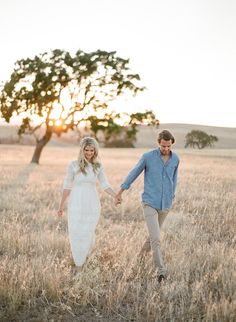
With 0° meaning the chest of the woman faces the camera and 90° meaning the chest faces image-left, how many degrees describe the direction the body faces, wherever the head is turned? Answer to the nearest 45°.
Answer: approximately 0°

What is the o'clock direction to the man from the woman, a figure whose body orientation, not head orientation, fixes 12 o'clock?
The man is roughly at 9 o'clock from the woman.
